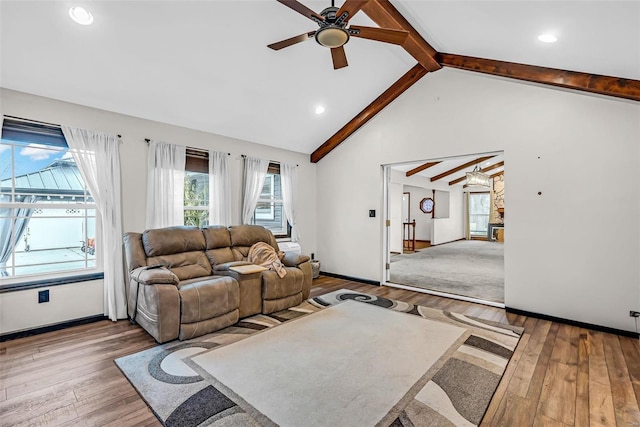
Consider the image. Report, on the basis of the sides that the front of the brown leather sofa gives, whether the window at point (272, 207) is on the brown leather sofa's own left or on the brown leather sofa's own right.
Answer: on the brown leather sofa's own left

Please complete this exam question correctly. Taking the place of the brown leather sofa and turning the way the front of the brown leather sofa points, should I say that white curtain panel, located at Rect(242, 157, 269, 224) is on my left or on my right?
on my left

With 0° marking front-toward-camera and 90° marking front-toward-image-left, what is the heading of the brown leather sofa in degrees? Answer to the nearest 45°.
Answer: approximately 315°

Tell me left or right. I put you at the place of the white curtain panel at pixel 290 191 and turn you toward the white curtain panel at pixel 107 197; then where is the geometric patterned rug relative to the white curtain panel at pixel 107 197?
left

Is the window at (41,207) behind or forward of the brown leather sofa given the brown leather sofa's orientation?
behind
